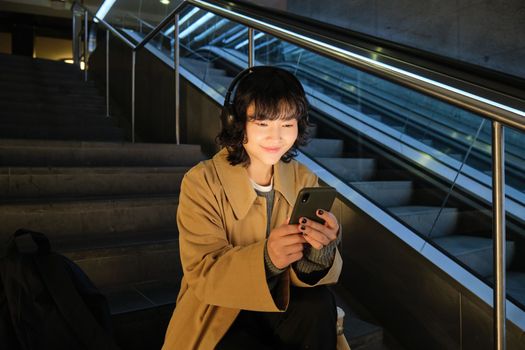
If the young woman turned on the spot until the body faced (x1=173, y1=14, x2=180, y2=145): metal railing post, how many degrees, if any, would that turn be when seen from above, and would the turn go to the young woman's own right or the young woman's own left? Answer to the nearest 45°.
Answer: approximately 135° to the young woman's own left

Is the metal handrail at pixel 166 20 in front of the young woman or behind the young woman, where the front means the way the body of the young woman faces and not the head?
behind

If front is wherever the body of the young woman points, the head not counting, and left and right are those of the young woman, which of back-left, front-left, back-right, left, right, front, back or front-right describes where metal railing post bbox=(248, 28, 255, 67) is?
back-left

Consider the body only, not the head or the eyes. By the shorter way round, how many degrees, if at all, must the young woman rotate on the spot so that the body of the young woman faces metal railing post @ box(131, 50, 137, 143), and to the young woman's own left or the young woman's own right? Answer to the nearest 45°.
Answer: approximately 135° to the young woman's own left

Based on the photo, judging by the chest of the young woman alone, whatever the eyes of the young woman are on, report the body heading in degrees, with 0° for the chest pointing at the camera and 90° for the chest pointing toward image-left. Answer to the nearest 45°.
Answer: approximately 315°
